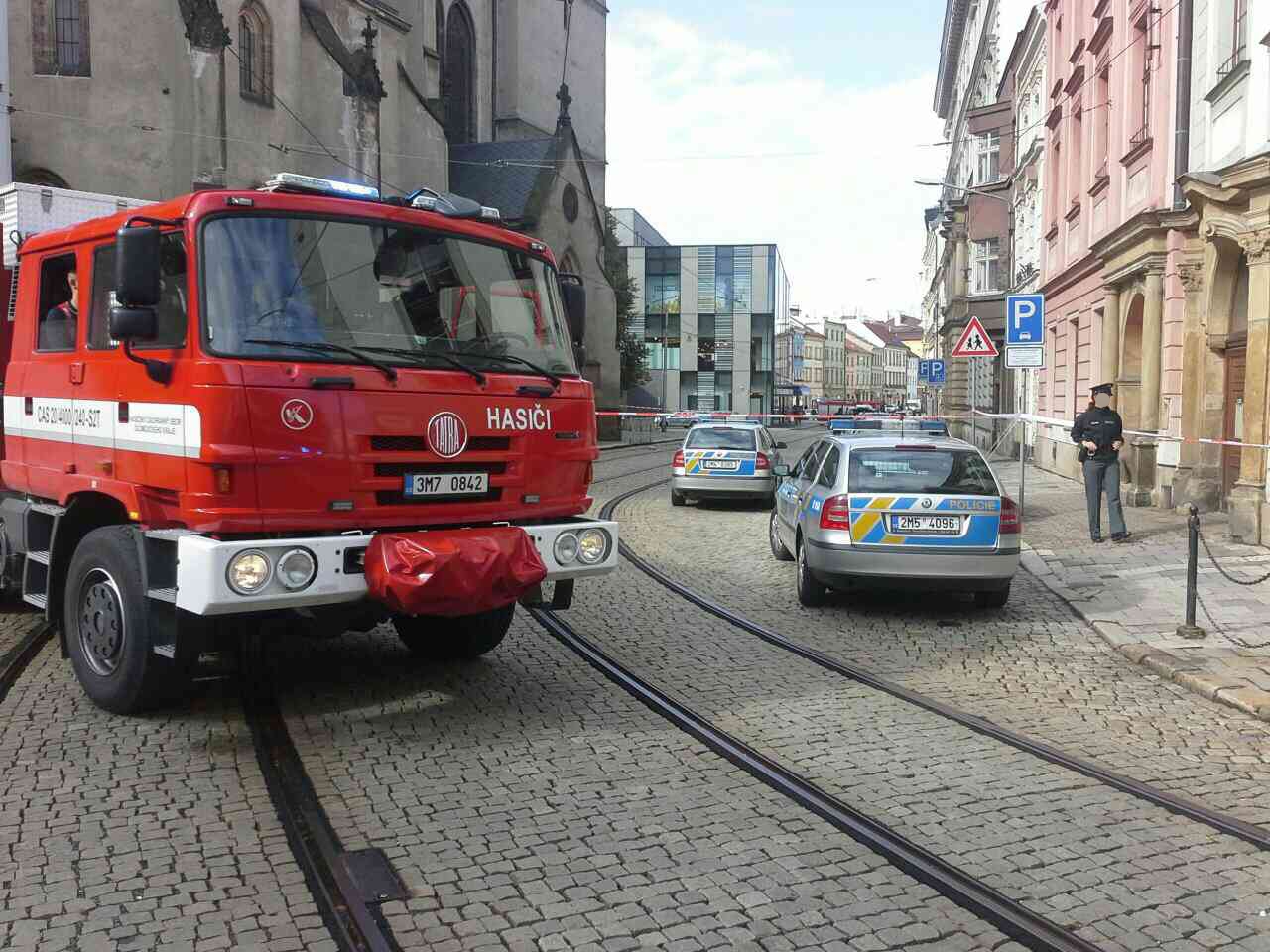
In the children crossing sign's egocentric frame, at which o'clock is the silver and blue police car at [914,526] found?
The silver and blue police car is roughly at 12 o'clock from the children crossing sign.

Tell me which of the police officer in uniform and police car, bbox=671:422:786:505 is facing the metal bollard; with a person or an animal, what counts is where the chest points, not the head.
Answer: the police officer in uniform

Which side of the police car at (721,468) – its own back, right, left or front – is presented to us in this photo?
back

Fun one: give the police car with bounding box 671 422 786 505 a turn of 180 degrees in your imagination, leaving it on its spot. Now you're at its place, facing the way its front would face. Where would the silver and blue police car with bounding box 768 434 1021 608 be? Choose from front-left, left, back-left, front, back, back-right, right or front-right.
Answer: front

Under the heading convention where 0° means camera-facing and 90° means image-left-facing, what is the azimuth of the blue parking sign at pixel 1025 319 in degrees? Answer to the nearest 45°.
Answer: approximately 0°

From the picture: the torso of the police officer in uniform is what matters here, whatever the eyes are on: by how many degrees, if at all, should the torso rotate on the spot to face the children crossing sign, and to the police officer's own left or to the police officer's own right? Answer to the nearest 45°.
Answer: approximately 135° to the police officer's own right

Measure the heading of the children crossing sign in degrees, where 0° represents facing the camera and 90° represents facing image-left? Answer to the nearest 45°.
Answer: approximately 0°

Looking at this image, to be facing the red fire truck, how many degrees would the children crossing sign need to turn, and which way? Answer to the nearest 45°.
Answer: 0° — it already faces it

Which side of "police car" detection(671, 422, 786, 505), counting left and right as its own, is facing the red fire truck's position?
back

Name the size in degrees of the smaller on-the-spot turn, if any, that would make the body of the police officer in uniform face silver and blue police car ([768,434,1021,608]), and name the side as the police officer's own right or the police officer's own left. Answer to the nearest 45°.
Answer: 0° — they already face it

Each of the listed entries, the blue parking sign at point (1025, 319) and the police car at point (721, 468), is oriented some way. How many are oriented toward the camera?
1
